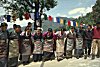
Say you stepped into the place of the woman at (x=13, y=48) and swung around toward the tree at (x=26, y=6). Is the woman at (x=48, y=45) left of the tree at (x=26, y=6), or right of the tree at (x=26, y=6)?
right

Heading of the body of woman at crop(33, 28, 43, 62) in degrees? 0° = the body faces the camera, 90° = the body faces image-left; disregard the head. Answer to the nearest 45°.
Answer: approximately 0°

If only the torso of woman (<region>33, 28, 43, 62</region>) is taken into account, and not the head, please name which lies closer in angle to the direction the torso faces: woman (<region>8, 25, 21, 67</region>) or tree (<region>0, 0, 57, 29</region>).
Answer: the woman

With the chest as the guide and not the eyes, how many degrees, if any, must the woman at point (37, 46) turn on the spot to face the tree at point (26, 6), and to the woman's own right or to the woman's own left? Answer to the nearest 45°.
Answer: approximately 180°
